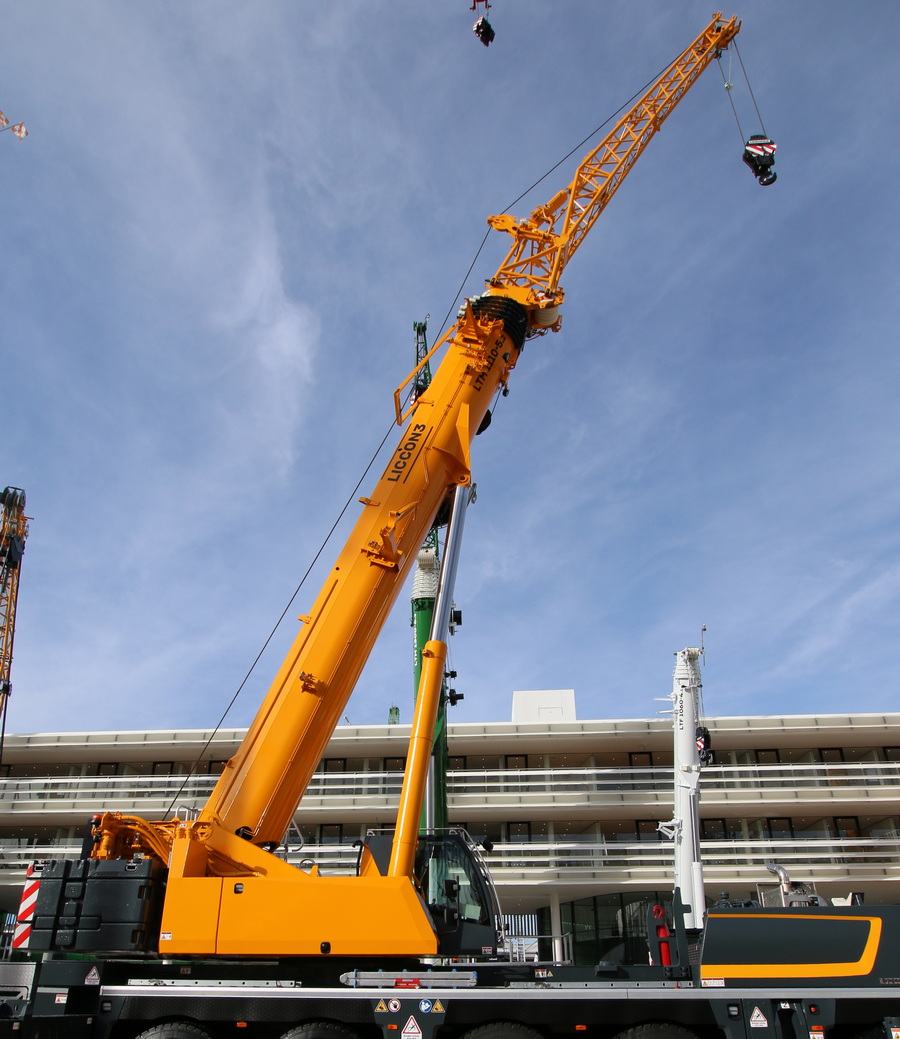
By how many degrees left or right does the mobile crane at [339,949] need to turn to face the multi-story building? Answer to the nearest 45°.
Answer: approximately 90° to its left

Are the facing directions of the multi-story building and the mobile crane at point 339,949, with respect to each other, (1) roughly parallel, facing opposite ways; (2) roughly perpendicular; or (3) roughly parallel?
roughly perpendicular

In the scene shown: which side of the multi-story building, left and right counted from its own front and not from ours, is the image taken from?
front

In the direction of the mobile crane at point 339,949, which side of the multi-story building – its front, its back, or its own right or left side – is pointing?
front

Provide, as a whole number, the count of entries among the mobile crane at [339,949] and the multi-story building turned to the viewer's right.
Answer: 1

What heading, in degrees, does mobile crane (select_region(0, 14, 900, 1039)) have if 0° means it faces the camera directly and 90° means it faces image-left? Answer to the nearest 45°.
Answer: approximately 270°
